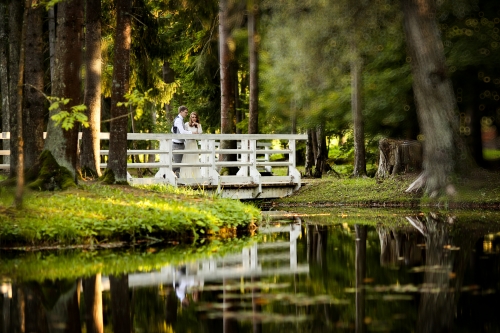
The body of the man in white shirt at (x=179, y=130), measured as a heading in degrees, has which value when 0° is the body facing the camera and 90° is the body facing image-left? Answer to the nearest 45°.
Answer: approximately 270°

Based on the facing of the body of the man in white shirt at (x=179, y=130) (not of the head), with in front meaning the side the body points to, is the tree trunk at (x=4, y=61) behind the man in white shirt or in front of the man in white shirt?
behind
